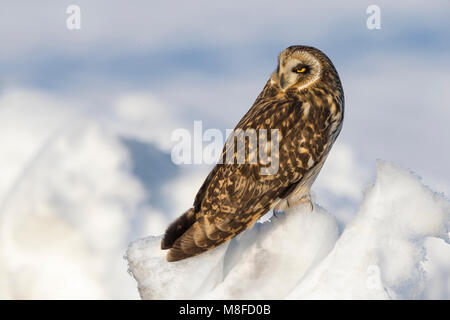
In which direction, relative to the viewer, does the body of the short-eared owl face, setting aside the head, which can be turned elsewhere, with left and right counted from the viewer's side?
facing away from the viewer and to the right of the viewer
